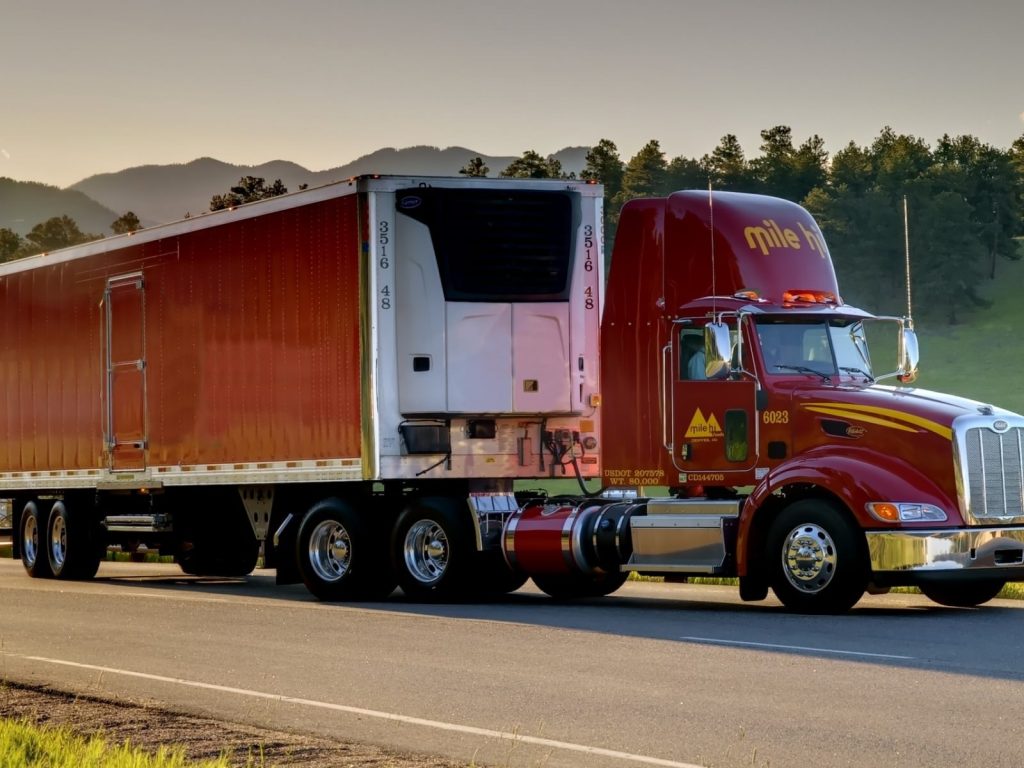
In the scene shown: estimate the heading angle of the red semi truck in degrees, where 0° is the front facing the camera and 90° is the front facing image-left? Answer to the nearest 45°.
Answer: approximately 315°
